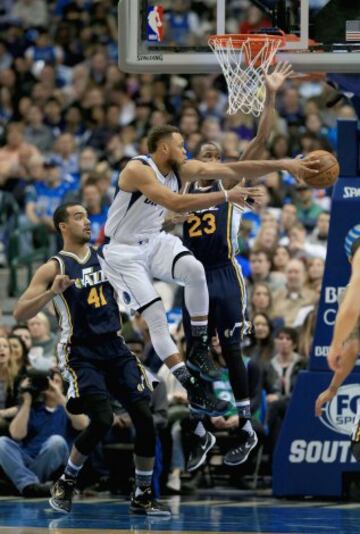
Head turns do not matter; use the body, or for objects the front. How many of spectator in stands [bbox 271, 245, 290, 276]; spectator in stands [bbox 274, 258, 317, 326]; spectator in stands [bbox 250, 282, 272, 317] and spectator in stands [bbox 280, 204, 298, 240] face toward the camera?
4

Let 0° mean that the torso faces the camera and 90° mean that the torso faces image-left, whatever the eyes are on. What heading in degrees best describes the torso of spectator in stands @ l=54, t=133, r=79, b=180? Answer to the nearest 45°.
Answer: approximately 0°

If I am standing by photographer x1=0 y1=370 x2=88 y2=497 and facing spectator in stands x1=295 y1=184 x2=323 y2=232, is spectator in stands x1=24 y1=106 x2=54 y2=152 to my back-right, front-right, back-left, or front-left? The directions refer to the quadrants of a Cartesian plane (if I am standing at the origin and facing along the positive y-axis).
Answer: front-left

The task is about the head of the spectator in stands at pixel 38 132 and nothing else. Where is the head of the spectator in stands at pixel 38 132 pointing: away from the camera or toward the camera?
toward the camera

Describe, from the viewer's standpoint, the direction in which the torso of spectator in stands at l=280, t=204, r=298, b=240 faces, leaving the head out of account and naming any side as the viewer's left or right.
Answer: facing the viewer

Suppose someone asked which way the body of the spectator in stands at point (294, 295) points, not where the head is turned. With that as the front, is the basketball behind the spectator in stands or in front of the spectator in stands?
in front

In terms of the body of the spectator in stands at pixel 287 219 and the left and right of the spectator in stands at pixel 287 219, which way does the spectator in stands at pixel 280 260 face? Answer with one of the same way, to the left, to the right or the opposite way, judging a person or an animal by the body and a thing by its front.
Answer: the same way

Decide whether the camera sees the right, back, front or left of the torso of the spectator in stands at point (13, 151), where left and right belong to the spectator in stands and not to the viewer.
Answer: front

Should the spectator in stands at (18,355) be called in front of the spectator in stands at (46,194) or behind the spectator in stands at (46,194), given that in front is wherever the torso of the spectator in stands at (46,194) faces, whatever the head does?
in front

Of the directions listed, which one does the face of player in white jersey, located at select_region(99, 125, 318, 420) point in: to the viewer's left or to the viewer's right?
to the viewer's right

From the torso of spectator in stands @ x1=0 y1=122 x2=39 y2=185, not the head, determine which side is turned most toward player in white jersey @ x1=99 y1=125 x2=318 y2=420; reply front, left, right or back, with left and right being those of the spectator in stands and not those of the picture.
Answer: front

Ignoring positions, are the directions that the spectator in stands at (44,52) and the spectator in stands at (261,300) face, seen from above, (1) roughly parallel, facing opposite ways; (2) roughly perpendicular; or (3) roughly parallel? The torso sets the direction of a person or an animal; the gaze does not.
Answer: roughly parallel

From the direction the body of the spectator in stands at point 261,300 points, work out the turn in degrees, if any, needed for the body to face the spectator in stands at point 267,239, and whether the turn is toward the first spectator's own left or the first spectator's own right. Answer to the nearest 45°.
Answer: approximately 180°

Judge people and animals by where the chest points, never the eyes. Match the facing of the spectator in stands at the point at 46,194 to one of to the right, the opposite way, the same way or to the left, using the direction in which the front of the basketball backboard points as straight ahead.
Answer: the same way

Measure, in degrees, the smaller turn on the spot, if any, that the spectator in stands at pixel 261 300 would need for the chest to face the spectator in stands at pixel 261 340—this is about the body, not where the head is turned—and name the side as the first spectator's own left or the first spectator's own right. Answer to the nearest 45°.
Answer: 0° — they already face them

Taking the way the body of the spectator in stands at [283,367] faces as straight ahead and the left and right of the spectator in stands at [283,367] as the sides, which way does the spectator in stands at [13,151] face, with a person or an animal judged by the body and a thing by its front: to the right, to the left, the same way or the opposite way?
the same way

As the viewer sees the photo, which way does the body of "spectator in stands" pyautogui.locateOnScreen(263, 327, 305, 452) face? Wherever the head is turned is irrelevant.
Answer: toward the camera

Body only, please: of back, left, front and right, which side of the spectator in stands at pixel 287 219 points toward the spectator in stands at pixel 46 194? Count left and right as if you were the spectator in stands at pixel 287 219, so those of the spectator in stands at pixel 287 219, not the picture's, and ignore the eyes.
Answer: right

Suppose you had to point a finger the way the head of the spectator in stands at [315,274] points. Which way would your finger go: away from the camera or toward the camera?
toward the camera

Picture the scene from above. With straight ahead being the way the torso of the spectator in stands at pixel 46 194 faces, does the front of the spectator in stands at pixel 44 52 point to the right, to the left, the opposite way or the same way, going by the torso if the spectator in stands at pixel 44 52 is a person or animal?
the same way

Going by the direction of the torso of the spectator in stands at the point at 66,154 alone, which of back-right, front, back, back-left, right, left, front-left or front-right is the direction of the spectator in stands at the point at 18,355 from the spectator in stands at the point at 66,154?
front

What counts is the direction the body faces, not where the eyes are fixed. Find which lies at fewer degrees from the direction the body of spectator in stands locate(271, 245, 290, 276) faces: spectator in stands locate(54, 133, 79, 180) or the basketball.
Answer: the basketball

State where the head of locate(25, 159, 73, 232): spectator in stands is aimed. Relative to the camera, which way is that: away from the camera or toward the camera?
toward the camera
